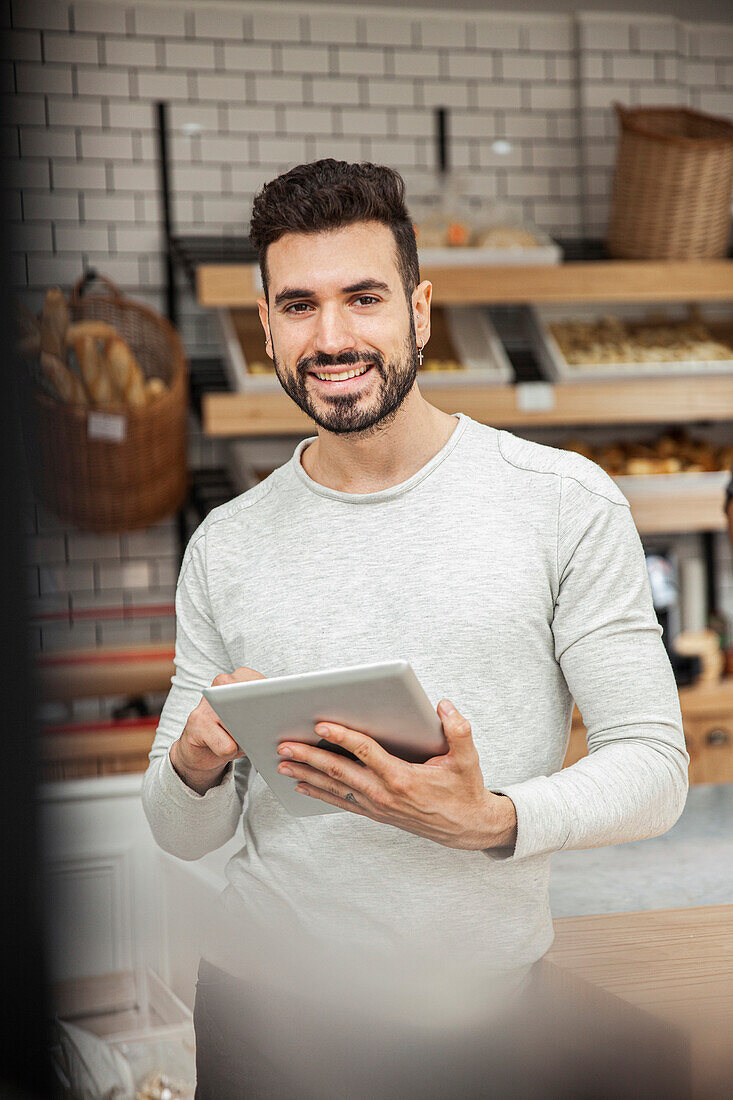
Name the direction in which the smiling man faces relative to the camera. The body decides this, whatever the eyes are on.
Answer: toward the camera

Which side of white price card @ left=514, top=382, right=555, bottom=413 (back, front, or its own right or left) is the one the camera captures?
front

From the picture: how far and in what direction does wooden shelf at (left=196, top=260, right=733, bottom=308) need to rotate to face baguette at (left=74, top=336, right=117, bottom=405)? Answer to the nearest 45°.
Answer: approximately 45° to its right

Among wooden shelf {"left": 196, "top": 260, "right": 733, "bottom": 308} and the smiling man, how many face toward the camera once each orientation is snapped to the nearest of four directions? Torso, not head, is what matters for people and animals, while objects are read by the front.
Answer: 2

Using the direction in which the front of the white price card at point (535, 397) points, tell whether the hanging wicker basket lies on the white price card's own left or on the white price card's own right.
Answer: on the white price card's own right

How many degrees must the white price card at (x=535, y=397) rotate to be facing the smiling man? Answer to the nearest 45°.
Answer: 0° — it already faces them

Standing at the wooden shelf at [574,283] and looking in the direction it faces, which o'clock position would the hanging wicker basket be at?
The hanging wicker basket is roughly at 2 o'clock from the wooden shelf.

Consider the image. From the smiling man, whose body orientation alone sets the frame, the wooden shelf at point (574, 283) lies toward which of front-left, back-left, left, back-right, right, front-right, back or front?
back

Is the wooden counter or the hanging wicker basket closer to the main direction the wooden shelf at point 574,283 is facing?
the wooden counter

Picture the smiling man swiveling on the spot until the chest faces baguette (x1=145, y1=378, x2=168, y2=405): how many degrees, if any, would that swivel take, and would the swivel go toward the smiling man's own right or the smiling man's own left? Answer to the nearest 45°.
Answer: approximately 180°

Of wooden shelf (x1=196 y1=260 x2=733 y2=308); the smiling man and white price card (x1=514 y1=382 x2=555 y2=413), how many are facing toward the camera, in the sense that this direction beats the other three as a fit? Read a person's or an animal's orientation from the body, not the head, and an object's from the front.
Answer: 3

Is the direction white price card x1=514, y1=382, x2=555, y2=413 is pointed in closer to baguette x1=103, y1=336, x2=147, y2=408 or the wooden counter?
the wooden counter

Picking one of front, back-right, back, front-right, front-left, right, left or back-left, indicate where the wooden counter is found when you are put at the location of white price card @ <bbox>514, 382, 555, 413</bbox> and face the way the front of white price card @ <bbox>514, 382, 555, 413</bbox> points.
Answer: front

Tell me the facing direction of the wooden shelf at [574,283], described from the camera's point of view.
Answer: facing the viewer

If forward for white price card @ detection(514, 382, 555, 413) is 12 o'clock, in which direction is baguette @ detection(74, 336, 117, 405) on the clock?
The baguette is roughly at 2 o'clock from the white price card.
